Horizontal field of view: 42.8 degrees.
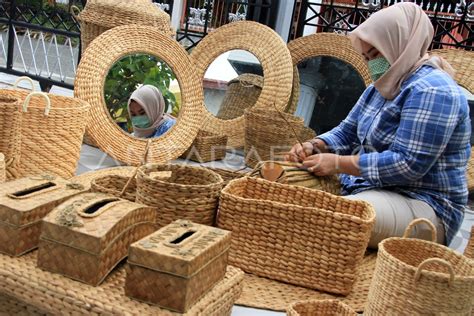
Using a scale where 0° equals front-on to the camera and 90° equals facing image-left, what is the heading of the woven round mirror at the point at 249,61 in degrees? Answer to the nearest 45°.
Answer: approximately 0°

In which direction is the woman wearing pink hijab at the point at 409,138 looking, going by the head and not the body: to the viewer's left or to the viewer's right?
to the viewer's left

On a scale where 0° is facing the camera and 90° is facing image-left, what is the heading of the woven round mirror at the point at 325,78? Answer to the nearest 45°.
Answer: approximately 0°

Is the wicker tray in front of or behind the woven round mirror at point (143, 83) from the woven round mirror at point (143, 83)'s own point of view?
in front

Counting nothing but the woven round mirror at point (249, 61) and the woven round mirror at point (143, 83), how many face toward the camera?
2

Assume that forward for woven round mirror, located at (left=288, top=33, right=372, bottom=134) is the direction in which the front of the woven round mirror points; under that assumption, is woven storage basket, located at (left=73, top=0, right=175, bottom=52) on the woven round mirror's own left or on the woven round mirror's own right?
on the woven round mirror's own right

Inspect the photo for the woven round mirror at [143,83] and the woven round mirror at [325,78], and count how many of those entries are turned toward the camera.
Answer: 2
